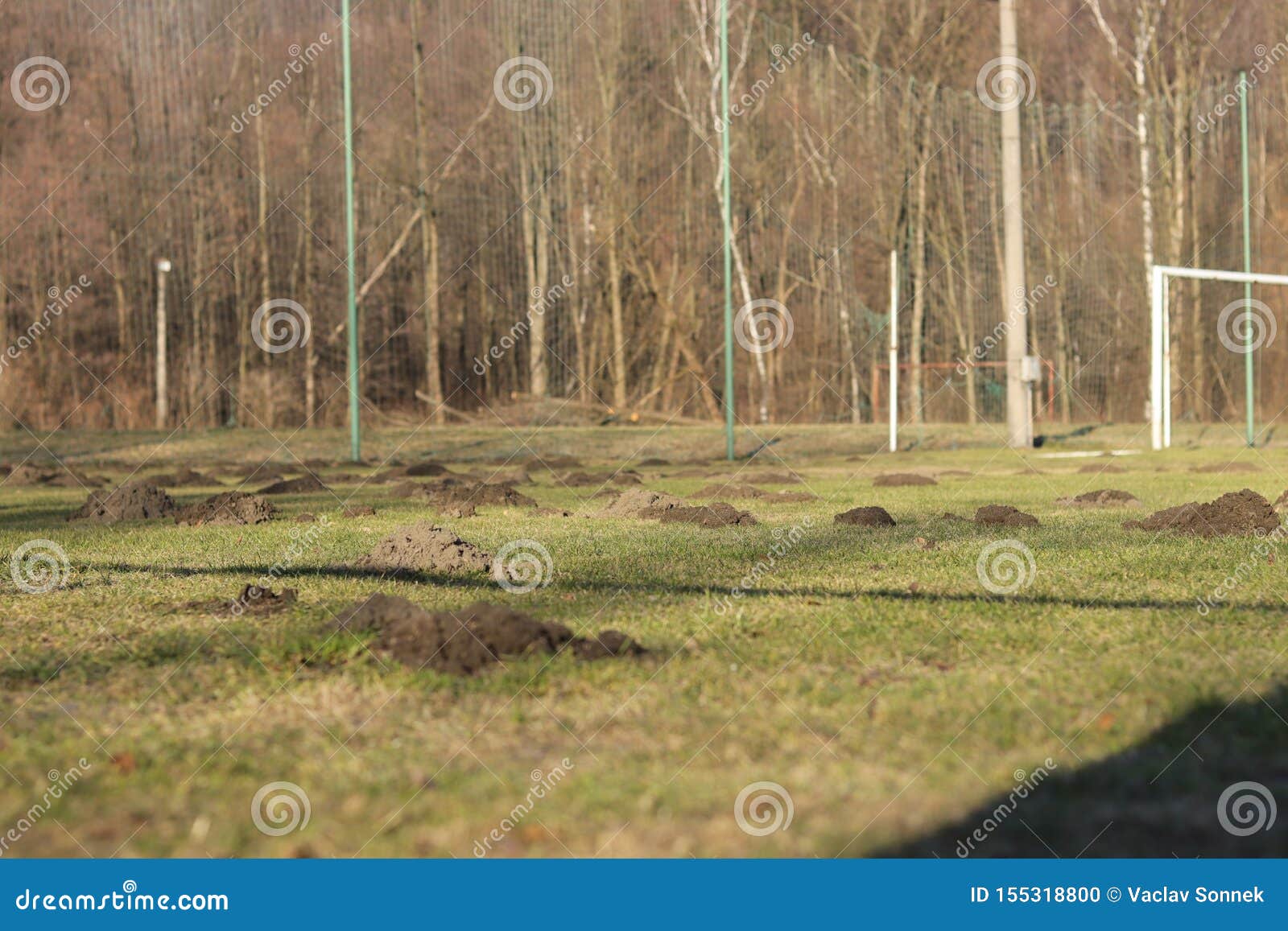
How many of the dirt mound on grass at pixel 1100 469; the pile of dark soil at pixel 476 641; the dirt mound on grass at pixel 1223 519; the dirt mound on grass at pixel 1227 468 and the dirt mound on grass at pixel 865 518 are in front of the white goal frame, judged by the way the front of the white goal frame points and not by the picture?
5

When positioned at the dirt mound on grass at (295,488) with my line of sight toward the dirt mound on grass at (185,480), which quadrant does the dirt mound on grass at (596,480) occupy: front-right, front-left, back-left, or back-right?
back-right

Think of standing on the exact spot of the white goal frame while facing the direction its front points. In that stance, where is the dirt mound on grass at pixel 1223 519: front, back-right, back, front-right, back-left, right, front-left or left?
front

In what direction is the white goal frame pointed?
toward the camera

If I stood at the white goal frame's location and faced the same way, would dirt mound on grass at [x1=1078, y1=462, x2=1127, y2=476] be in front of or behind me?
in front

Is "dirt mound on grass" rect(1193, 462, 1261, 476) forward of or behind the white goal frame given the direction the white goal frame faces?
forward

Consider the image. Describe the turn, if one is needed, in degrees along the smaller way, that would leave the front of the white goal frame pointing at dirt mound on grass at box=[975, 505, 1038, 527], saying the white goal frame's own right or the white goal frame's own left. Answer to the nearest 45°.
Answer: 0° — it already faces it

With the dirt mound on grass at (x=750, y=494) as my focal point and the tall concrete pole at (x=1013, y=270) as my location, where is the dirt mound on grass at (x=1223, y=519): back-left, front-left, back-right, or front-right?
front-left

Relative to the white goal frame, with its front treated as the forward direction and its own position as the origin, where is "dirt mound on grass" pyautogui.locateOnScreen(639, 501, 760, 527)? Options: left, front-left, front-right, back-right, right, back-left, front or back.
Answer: front

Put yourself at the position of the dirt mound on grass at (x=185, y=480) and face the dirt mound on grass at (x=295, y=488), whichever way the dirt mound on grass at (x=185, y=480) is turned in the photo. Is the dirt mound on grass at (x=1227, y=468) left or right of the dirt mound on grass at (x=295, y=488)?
left

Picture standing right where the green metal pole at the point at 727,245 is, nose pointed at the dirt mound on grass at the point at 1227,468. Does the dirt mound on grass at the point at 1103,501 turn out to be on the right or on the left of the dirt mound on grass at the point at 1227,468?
right

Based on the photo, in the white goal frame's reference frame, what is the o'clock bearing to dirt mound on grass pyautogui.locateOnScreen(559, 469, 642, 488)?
The dirt mound on grass is roughly at 1 o'clock from the white goal frame.

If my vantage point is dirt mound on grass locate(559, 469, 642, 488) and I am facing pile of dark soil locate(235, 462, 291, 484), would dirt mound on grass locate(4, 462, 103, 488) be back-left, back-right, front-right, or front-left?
front-left

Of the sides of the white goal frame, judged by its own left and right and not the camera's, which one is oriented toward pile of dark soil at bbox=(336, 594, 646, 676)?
front

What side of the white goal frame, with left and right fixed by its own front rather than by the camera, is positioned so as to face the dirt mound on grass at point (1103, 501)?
front

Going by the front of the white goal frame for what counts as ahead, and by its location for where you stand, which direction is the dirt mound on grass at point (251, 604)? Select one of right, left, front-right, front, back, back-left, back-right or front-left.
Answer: front

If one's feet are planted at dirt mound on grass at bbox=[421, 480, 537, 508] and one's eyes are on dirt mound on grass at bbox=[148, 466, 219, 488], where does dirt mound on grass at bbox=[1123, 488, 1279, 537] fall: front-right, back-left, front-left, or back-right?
back-right

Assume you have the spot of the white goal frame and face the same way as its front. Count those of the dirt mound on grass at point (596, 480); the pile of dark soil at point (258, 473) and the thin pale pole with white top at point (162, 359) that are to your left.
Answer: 0

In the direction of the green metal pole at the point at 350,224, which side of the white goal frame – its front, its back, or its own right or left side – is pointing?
right

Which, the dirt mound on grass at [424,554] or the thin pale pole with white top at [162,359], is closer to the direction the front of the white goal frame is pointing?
the dirt mound on grass
